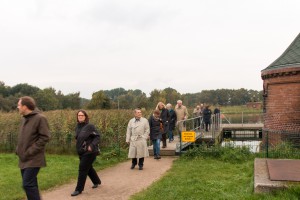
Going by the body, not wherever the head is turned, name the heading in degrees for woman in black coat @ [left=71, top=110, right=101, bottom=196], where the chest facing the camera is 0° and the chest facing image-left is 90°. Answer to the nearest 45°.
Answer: approximately 45°

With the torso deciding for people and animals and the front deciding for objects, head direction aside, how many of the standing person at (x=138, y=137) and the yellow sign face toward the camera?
2

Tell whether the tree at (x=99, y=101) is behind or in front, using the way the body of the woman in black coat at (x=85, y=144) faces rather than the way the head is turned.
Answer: behind

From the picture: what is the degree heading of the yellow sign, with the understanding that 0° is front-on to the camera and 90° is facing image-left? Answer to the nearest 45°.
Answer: approximately 0°

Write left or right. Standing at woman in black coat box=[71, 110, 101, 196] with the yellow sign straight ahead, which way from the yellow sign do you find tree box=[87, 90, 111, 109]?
left

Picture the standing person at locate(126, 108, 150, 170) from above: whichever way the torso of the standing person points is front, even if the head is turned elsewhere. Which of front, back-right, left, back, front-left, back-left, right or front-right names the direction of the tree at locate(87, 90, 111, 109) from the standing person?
back

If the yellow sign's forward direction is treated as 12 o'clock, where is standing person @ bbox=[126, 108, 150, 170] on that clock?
The standing person is roughly at 1 o'clock from the yellow sign.

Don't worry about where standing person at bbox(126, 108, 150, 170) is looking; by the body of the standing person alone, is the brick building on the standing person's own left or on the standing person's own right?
on the standing person's own left
